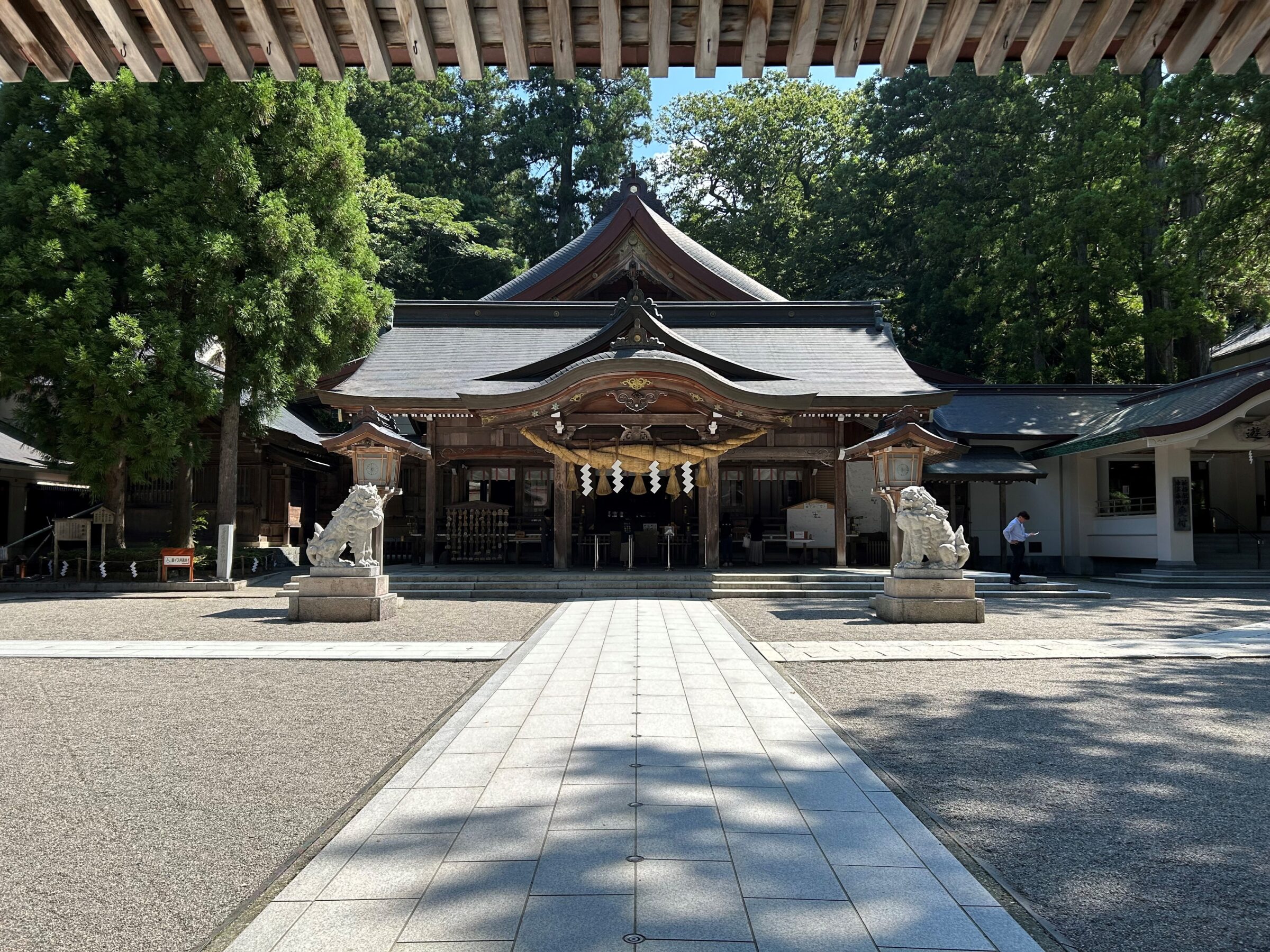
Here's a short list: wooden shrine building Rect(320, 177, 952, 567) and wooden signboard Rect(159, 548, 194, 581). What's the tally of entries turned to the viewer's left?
0

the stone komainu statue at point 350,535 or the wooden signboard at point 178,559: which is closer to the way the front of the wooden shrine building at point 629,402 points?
the stone komainu statue

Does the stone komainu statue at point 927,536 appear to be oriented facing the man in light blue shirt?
no

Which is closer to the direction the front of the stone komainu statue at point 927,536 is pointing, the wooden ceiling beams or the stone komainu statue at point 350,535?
the stone komainu statue

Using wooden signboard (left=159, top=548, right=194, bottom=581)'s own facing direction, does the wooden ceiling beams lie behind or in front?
in front

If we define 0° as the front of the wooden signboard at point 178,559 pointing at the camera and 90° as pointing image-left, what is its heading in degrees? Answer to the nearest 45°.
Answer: approximately 0°

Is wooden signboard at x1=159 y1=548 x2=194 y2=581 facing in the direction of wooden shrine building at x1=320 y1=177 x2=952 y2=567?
no

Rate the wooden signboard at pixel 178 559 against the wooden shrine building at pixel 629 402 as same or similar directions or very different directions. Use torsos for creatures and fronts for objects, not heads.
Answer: same or similar directions

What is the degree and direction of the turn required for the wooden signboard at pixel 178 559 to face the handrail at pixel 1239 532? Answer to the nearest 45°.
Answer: approximately 90° to its left

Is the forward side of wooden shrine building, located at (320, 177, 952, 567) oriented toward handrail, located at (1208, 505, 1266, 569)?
no

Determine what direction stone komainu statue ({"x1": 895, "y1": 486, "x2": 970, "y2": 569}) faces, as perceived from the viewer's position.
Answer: facing to the left of the viewer

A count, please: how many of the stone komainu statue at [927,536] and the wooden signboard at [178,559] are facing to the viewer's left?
1

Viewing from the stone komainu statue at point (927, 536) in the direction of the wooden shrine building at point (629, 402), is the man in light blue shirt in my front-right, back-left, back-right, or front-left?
front-right

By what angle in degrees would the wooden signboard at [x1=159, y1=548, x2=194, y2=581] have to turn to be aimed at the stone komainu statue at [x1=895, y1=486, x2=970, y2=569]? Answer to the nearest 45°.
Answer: approximately 45° to its left

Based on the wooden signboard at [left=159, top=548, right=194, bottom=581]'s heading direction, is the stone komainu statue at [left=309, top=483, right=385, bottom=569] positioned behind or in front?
in front

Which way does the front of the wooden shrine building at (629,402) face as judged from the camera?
facing the viewer

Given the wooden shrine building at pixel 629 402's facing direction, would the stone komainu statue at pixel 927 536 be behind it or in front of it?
in front

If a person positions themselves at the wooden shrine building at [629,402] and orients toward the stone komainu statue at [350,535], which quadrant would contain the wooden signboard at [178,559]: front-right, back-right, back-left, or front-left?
front-right
